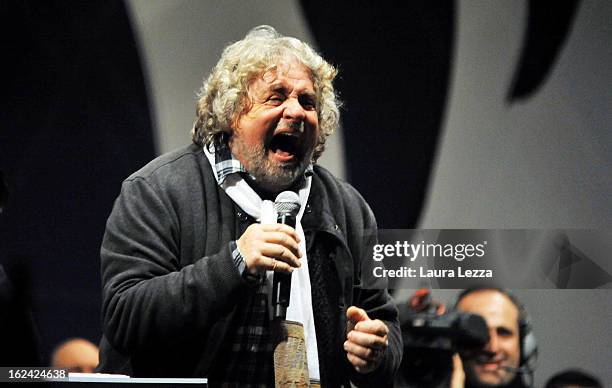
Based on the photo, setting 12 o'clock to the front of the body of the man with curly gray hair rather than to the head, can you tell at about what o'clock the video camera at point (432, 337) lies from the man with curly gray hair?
The video camera is roughly at 9 o'clock from the man with curly gray hair.

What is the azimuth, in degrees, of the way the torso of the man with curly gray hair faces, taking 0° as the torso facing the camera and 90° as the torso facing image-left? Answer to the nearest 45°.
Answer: approximately 315°
